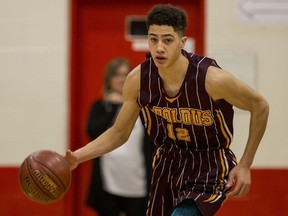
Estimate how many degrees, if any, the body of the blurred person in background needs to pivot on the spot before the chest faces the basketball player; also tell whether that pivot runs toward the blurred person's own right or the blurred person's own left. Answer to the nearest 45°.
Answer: approximately 45° to the blurred person's own right
